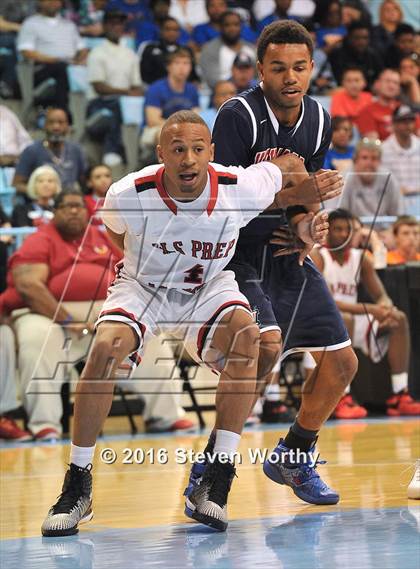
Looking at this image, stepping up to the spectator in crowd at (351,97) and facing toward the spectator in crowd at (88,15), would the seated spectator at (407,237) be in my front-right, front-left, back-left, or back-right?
back-left

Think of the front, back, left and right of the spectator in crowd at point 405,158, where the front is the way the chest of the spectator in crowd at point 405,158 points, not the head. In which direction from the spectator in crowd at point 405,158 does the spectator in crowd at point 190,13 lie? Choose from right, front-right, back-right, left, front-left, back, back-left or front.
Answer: back-right

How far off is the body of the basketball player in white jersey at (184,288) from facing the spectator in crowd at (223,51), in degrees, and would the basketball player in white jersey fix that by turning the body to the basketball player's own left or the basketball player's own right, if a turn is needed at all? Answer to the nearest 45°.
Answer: approximately 180°

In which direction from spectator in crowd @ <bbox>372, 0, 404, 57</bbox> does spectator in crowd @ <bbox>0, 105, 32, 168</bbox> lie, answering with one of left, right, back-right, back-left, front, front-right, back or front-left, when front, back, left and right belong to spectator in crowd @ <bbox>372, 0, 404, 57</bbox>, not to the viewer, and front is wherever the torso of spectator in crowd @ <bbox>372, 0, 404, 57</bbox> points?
front-right

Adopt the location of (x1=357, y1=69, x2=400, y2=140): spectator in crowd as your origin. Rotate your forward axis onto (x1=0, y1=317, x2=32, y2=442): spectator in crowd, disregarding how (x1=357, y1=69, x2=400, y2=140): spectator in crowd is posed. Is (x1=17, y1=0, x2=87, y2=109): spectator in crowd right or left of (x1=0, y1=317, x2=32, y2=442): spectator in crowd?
right

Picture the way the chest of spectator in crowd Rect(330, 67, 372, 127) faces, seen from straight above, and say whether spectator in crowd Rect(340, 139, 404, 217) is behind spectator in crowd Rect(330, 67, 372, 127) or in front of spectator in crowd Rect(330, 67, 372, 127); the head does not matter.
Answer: in front

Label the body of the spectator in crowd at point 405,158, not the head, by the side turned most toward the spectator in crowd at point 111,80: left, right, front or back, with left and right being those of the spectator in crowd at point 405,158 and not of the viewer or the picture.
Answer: right

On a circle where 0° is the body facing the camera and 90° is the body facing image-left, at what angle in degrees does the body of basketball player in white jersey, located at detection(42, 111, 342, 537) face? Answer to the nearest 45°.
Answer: approximately 0°

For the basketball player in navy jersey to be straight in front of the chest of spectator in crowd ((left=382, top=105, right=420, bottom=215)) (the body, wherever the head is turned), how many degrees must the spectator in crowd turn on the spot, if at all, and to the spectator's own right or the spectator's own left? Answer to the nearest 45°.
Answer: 0° — they already face them

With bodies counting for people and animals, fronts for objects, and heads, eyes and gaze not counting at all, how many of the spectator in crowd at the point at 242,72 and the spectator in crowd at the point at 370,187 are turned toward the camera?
2

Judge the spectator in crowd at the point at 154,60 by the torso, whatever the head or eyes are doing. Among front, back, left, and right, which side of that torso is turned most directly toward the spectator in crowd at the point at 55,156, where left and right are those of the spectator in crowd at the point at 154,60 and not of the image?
front
